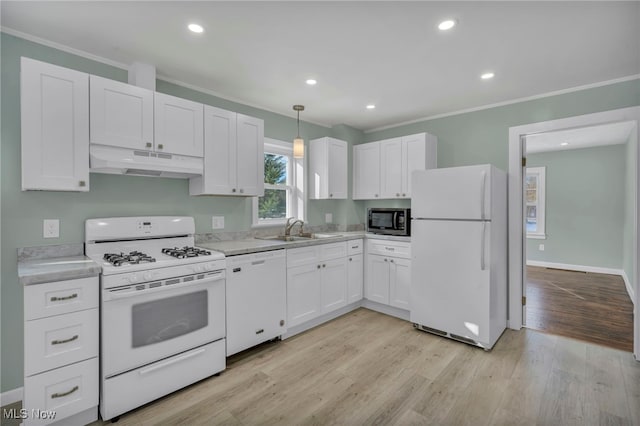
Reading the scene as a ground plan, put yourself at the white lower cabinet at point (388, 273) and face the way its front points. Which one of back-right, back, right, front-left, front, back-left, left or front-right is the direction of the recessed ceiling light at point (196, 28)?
front

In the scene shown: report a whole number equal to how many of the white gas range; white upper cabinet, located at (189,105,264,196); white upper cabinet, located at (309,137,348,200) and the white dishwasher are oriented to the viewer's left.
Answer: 0

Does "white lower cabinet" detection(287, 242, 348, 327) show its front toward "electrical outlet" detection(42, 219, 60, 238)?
no

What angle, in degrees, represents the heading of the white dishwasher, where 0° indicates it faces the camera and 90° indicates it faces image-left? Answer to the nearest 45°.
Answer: approximately 315°

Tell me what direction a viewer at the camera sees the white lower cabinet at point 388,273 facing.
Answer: facing the viewer and to the left of the viewer

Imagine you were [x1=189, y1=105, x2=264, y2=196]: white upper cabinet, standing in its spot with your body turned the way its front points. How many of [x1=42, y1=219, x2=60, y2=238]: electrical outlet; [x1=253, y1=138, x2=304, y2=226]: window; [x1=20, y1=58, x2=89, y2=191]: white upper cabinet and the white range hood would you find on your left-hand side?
1

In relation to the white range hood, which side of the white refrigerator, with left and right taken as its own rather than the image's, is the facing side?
front

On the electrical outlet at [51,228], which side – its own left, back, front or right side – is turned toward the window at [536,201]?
left

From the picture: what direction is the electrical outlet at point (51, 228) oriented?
toward the camera

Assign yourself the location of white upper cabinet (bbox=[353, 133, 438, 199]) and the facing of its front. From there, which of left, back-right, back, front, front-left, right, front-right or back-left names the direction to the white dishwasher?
front

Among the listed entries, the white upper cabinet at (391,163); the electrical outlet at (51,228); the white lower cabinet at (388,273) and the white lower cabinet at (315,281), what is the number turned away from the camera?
0

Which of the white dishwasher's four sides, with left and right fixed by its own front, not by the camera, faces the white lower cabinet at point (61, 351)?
right

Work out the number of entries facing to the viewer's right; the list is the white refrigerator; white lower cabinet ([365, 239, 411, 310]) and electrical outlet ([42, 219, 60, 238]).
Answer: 0

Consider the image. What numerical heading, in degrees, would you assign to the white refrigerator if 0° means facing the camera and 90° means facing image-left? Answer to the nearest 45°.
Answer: approximately 45°

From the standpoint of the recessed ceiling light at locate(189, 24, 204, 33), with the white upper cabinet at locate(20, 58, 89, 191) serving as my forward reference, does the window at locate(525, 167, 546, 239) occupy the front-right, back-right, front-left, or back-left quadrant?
back-right

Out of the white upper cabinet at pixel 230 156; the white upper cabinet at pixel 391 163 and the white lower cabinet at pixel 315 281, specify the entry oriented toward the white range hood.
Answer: the white upper cabinet at pixel 391 163
